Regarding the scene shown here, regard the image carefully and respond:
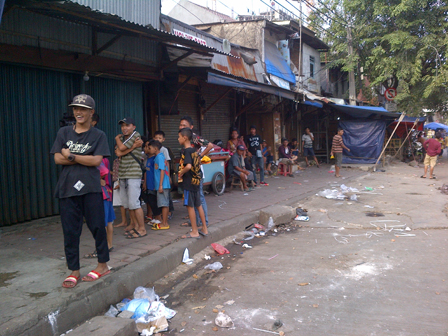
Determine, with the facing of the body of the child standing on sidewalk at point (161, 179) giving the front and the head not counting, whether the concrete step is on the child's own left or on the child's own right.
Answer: on the child's own left

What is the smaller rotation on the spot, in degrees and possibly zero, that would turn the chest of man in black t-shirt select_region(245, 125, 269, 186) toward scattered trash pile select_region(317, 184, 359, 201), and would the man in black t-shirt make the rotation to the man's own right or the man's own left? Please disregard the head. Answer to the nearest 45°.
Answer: approximately 45° to the man's own left

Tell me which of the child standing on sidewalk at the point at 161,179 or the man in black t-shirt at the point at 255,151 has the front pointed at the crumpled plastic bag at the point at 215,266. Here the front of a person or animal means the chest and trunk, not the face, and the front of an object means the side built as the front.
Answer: the man in black t-shirt

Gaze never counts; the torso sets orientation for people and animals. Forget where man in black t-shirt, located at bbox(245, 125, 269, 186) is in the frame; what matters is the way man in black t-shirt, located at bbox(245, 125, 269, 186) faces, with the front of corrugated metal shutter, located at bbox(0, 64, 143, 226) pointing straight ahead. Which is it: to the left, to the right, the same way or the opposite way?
to the right

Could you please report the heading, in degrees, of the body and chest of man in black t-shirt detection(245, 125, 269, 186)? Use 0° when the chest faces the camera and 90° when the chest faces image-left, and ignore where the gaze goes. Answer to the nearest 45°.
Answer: approximately 0°

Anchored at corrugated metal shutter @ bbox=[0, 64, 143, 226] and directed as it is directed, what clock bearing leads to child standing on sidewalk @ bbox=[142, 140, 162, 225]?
The child standing on sidewalk is roughly at 11 o'clock from the corrugated metal shutter.

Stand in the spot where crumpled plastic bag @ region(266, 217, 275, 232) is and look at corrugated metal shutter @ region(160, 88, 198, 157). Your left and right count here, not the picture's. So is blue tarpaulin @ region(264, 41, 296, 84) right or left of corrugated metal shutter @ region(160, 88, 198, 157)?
right

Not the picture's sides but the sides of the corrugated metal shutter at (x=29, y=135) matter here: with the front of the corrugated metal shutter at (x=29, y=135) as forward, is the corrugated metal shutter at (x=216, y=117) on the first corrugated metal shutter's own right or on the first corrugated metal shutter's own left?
on the first corrugated metal shutter's own left
